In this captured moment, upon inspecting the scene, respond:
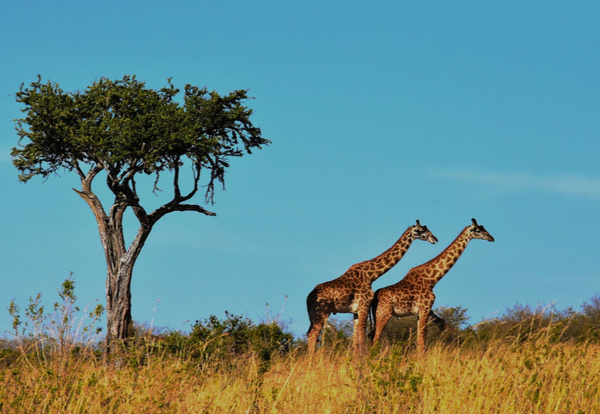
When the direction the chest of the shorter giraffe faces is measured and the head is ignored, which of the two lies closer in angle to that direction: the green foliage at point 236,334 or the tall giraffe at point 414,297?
the tall giraffe

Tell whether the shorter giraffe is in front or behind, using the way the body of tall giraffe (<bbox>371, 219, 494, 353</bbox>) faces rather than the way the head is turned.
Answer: behind

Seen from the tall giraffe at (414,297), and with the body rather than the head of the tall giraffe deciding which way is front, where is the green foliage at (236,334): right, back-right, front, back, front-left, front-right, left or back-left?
back

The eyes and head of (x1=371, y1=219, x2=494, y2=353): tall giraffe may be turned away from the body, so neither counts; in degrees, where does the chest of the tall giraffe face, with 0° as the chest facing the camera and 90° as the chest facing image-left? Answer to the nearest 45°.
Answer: approximately 270°

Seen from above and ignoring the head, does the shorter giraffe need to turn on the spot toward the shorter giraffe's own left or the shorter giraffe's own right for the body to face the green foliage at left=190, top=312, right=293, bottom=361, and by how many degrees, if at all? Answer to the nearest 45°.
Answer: approximately 180°

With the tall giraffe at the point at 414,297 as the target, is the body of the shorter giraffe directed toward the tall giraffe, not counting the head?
yes

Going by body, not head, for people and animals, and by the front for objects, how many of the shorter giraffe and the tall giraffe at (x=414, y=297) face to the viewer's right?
2

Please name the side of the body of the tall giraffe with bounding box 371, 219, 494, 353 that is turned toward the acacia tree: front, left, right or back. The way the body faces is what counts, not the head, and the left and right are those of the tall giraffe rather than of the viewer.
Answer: back

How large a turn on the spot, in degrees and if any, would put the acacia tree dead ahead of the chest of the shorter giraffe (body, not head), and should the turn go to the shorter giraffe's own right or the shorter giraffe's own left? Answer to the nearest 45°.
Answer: approximately 135° to the shorter giraffe's own left

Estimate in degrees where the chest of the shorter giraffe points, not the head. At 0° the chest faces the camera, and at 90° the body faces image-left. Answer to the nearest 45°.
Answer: approximately 270°
